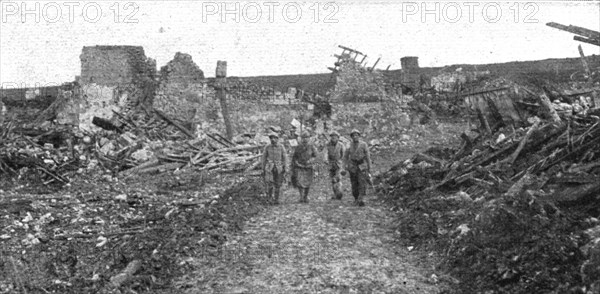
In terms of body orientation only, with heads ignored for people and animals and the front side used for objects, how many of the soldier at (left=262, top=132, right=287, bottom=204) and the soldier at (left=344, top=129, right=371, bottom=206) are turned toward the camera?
2

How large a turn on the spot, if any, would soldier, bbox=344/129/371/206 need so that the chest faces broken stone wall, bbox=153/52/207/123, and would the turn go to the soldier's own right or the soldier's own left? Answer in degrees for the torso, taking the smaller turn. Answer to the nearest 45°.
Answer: approximately 135° to the soldier's own right

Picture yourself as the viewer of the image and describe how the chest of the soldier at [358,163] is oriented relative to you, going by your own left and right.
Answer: facing the viewer

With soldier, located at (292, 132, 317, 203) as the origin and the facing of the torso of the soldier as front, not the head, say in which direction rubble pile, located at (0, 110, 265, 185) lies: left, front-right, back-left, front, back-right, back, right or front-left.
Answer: back-right

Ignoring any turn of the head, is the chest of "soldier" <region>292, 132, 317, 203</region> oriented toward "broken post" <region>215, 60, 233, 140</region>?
no

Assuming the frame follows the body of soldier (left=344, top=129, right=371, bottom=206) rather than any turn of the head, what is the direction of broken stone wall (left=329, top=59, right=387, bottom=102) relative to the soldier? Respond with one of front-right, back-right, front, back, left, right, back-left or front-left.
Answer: back

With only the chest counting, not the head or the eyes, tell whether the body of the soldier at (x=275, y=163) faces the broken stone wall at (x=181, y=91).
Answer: no

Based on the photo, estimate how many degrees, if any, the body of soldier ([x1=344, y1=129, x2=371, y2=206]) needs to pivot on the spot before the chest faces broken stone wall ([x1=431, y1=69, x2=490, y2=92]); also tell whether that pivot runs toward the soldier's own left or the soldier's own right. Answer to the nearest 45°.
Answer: approximately 180°

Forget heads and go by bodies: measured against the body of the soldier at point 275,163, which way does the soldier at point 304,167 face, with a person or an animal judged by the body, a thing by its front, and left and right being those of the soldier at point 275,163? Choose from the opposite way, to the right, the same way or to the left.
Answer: the same way

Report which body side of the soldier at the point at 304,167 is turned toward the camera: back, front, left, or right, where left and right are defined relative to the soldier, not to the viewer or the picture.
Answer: front

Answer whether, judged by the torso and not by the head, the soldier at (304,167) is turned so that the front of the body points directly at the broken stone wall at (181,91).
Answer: no

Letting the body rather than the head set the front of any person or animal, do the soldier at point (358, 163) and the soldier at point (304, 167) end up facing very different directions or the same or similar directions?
same or similar directions

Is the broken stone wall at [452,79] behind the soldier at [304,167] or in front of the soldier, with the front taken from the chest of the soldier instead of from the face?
behind
